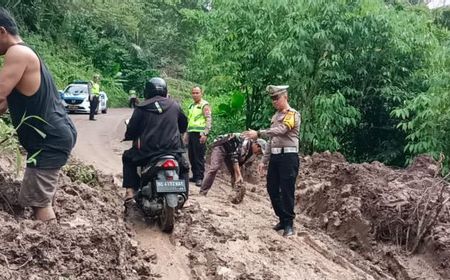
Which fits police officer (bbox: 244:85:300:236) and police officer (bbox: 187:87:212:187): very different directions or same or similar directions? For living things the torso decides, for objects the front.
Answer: same or similar directions

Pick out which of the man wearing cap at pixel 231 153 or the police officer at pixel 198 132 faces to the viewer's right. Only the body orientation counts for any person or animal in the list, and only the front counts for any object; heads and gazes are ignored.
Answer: the man wearing cap

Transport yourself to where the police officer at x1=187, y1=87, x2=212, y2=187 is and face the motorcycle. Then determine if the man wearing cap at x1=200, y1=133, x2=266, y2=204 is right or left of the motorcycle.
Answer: left

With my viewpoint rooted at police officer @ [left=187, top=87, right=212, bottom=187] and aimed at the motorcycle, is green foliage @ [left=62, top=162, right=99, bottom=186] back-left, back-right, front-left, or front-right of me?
front-right

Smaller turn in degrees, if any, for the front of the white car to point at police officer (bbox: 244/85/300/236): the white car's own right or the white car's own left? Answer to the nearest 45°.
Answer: approximately 45° to the white car's own left

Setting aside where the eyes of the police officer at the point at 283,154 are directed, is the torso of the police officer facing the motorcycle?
yes

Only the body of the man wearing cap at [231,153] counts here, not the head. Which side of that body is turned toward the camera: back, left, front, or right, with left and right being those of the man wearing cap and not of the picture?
right

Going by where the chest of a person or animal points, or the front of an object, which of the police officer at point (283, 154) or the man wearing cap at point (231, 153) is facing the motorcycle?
the police officer

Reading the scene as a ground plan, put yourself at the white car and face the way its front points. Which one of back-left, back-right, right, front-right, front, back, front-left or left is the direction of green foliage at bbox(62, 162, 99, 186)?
front-left

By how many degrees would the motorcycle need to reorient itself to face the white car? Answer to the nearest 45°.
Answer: approximately 45° to its right
